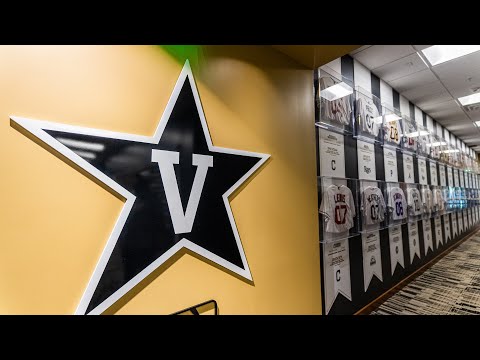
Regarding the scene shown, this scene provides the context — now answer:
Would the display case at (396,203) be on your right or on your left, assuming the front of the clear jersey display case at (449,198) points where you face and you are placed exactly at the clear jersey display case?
on your right

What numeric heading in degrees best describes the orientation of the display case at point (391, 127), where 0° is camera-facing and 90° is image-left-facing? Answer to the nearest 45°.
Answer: approximately 315°

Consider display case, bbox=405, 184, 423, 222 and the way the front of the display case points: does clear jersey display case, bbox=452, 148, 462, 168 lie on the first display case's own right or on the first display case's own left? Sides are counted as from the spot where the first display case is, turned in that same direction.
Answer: on the first display case's own left
